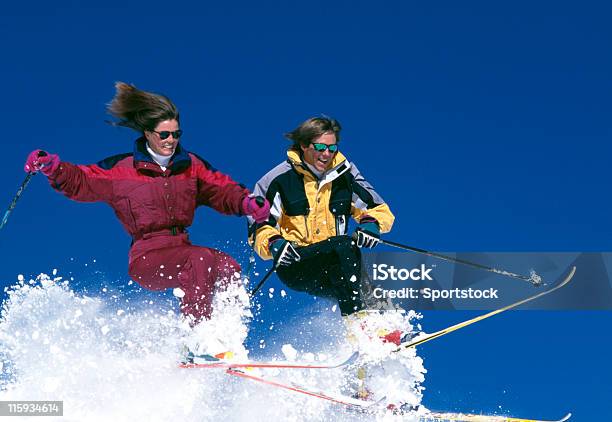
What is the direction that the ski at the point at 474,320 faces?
to the viewer's right

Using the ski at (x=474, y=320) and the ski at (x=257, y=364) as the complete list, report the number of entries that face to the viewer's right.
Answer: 2

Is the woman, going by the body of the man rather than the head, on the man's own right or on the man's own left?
on the man's own right

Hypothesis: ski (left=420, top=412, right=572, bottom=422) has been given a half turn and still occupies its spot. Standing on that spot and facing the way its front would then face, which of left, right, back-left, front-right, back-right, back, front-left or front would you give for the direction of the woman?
front-left

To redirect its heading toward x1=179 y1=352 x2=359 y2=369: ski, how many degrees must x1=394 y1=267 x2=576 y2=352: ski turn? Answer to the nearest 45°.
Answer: approximately 135° to its right

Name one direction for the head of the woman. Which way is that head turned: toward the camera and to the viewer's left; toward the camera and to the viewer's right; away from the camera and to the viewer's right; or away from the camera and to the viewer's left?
toward the camera and to the viewer's right

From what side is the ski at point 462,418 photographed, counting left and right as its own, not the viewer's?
right

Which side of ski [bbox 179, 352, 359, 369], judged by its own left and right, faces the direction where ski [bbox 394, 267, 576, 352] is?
front

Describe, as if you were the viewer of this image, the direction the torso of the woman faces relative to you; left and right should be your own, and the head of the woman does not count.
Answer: facing the viewer and to the right of the viewer

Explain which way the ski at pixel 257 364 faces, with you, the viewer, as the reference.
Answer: facing to the right of the viewer
